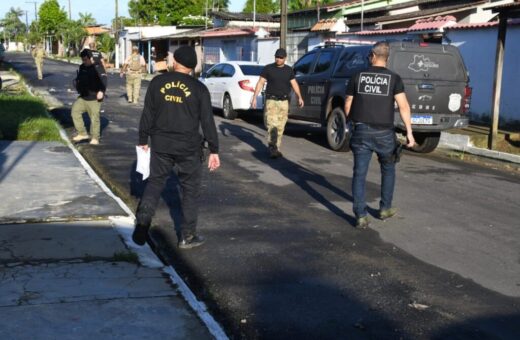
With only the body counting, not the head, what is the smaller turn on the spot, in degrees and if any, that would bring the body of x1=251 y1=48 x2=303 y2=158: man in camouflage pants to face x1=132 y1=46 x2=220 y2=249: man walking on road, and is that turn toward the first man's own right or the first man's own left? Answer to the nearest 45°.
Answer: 0° — they already face them

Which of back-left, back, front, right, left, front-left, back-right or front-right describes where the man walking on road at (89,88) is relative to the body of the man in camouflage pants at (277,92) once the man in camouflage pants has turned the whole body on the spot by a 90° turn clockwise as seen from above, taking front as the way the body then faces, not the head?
front

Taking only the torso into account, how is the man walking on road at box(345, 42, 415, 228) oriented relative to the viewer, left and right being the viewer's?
facing away from the viewer

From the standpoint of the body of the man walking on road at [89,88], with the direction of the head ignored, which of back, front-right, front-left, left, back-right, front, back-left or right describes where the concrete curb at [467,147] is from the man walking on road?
back-left

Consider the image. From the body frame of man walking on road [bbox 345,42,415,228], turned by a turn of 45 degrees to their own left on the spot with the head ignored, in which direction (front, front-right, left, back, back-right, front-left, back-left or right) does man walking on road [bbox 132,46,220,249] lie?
left

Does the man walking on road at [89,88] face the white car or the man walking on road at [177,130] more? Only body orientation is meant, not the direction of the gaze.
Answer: the man walking on road

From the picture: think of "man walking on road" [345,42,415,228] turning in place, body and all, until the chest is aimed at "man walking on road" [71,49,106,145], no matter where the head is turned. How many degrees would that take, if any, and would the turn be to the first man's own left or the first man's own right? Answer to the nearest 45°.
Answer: approximately 45° to the first man's own left

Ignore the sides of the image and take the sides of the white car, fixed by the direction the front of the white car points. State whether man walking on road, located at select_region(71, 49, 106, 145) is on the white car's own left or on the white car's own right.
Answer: on the white car's own left

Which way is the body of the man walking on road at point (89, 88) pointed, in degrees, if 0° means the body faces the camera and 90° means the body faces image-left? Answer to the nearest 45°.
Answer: approximately 45°

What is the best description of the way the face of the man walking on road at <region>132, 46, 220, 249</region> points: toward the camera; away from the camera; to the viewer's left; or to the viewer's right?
away from the camera

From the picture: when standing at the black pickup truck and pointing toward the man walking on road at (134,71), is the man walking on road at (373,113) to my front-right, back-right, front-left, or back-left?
back-left

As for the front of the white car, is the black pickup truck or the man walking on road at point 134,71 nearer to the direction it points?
the man walking on road
